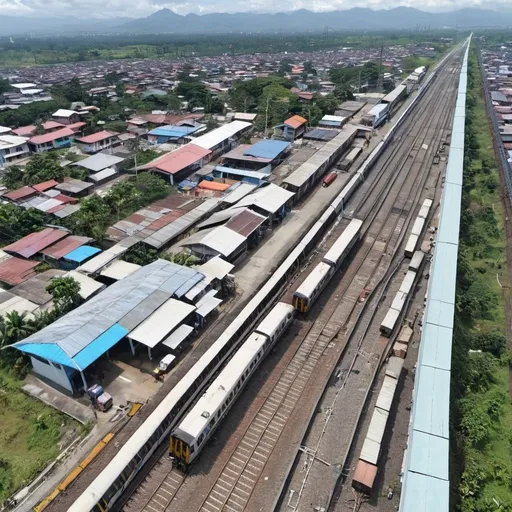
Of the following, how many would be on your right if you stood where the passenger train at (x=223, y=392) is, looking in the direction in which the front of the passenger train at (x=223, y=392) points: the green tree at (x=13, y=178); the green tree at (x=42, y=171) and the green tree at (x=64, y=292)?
3

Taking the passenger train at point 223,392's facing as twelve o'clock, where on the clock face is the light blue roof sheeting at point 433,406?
The light blue roof sheeting is roughly at 8 o'clock from the passenger train.

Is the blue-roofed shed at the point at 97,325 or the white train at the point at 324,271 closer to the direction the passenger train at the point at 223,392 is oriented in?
the blue-roofed shed

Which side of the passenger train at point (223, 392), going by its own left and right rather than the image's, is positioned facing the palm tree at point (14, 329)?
right

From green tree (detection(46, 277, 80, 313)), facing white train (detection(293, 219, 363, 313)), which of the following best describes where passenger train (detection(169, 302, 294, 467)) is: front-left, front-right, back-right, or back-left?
front-right

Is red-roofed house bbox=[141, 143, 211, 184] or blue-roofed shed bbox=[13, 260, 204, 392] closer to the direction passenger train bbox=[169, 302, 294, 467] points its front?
the blue-roofed shed

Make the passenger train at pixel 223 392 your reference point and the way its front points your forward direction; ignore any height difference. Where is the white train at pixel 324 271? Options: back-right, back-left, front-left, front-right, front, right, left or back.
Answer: back

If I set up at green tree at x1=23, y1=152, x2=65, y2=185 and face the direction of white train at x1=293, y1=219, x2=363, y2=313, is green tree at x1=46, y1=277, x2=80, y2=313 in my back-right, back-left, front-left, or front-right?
front-right

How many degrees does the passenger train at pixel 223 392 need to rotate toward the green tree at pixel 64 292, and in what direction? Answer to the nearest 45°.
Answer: approximately 90° to its right

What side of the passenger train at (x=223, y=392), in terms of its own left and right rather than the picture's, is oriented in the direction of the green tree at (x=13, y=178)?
right

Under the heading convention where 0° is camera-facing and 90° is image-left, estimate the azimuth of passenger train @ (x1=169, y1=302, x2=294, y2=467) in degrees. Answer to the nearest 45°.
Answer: approximately 45°

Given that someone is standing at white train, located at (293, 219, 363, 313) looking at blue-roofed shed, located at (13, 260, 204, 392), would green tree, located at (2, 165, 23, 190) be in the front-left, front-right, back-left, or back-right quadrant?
front-right

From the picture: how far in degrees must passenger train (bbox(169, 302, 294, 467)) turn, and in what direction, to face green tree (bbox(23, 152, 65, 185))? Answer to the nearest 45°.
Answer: approximately 90° to its right

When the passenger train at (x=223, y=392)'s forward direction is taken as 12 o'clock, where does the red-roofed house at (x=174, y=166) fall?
The red-roofed house is roughly at 4 o'clock from the passenger train.
